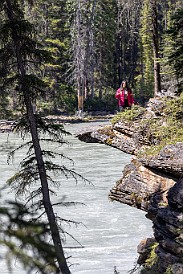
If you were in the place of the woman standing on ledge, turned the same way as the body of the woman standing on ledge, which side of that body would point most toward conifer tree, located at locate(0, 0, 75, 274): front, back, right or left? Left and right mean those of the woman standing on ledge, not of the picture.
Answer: front

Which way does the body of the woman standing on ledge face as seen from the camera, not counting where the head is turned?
toward the camera
